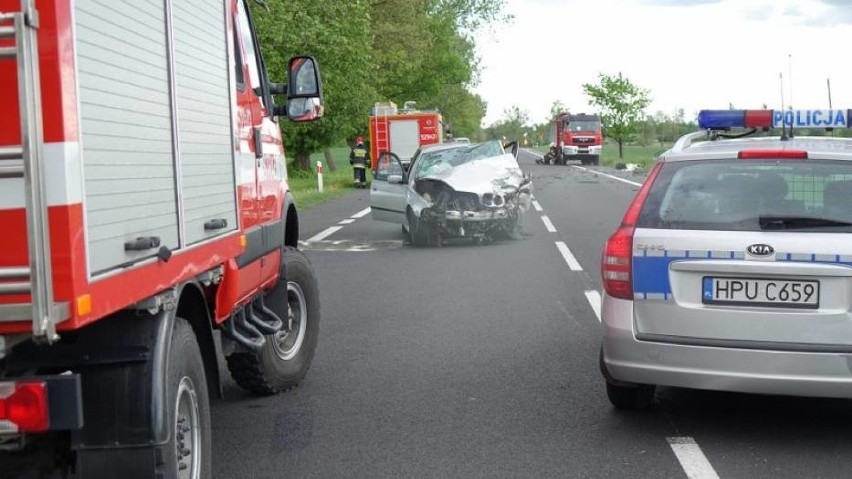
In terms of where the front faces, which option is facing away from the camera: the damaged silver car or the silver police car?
the silver police car

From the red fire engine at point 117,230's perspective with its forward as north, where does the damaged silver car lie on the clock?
The damaged silver car is roughly at 11 o'clock from the red fire engine.

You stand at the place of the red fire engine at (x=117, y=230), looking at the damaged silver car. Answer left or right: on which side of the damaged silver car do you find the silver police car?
right

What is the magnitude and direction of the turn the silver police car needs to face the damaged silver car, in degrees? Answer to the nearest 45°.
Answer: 0° — it already faces it

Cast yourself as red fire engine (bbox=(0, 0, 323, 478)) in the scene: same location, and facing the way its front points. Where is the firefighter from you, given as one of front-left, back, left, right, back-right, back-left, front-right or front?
front-left

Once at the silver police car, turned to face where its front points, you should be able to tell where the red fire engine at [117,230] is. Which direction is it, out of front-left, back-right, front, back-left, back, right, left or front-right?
back-left

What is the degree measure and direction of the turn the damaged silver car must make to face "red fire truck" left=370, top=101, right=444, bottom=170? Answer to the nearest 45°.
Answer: approximately 135° to its left

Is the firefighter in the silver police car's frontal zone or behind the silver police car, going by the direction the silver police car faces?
frontal zone

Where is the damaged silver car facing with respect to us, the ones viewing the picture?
facing the viewer and to the right of the viewer

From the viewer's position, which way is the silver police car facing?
facing away from the viewer

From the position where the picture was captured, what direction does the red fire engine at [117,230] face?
facing away from the viewer and to the right of the viewer

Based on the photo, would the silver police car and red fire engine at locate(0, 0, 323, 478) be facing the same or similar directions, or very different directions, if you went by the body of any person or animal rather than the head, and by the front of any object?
same or similar directions

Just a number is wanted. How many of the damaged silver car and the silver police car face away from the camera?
1

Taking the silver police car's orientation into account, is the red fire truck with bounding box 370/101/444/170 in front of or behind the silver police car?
in front
